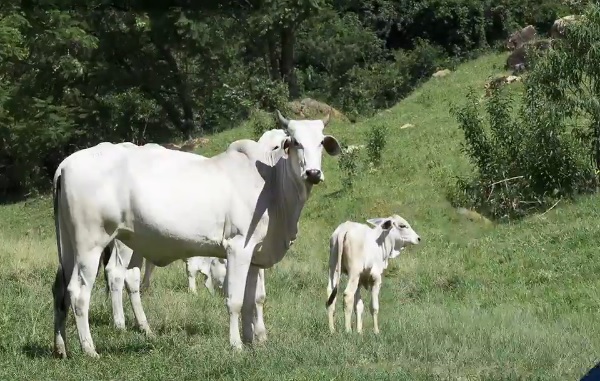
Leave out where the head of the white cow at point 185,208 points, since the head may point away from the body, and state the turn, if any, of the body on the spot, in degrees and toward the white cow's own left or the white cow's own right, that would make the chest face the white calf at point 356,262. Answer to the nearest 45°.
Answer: approximately 45° to the white cow's own left

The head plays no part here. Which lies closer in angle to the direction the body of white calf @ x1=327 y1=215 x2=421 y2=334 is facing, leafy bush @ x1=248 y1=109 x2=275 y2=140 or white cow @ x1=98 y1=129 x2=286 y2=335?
the leafy bush

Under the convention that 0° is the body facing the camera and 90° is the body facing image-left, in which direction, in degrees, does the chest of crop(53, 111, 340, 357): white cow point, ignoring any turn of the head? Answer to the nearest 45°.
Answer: approximately 270°

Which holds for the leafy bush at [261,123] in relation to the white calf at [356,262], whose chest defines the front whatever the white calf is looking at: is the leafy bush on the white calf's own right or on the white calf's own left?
on the white calf's own left

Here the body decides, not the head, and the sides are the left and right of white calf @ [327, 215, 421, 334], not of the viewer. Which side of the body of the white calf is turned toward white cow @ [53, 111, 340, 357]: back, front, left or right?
back

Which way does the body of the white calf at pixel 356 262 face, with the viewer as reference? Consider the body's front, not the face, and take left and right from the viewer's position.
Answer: facing away from the viewer and to the right of the viewer

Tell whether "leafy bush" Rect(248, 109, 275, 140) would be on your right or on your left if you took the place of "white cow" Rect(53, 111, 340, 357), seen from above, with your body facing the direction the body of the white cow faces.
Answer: on your left
